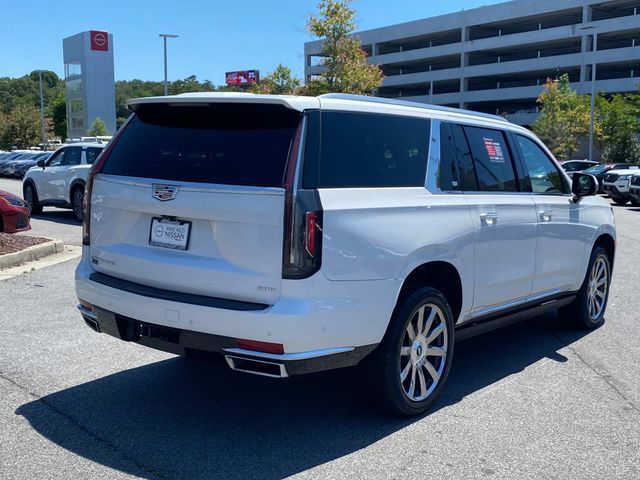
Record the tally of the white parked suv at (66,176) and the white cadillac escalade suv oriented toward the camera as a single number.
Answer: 0

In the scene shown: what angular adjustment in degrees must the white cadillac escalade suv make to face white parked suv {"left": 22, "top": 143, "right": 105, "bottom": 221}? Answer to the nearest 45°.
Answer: approximately 90° to its left

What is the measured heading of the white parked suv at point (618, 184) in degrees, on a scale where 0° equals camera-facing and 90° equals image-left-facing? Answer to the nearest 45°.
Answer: approximately 45°

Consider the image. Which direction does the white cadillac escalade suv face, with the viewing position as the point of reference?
facing away from the viewer and to the right of the viewer

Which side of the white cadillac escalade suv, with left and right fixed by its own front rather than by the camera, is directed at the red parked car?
left

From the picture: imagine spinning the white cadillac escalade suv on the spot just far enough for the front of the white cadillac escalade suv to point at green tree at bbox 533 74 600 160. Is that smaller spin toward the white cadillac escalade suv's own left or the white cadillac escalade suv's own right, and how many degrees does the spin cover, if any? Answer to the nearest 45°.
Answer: approximately 45° to the white cadillac escalade suv's own left

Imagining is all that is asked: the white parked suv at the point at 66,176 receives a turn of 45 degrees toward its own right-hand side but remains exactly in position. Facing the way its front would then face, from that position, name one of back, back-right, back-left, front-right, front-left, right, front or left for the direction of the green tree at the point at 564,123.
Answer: front-right

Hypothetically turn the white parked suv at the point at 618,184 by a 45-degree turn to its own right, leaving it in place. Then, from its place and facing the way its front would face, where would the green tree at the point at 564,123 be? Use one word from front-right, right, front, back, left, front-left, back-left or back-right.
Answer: right

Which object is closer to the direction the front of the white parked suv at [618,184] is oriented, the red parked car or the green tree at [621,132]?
the red parked car

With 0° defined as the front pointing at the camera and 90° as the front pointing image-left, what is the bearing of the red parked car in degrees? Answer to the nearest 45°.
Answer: approximately 315°
